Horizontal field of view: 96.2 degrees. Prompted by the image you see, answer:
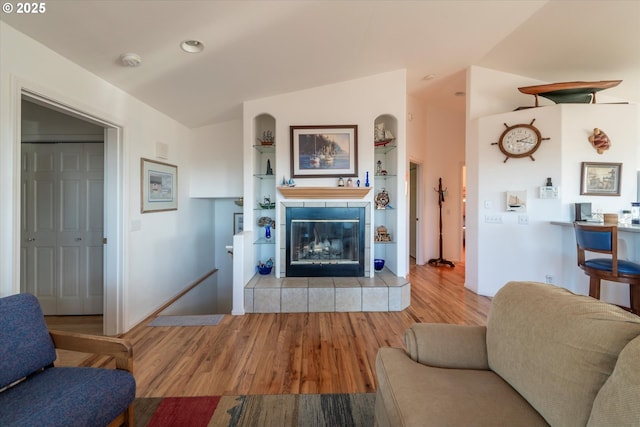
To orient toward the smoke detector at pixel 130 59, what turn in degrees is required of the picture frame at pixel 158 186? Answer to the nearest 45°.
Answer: approximately 45° to its right

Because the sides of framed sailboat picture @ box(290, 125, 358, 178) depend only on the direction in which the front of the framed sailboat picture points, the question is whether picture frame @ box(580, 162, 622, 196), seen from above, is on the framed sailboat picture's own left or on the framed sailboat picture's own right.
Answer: on the framed sailboat picture's own left

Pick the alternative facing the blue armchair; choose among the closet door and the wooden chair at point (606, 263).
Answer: the closet door

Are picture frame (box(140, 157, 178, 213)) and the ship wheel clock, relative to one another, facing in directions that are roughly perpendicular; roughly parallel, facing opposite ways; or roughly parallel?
roughly perpendicular

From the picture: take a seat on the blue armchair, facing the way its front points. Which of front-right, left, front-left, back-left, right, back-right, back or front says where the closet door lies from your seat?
back-left

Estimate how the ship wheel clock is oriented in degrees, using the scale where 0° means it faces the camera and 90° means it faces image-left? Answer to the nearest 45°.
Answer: approximately 0°

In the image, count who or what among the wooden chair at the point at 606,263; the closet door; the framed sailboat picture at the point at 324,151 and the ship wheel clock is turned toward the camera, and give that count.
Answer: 3

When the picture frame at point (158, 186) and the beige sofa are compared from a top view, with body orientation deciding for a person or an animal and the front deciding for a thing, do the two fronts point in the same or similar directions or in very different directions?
very different directions

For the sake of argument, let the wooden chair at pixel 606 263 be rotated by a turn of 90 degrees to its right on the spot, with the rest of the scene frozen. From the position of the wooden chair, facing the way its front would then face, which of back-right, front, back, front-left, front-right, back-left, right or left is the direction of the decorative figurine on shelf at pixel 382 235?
back-right

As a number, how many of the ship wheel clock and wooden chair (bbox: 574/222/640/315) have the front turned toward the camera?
1

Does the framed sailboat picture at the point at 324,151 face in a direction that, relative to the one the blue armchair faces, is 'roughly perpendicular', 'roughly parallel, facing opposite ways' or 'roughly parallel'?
roughly perpendicular
